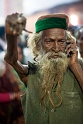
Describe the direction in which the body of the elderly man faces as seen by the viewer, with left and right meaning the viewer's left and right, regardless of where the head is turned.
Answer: facing the viewer

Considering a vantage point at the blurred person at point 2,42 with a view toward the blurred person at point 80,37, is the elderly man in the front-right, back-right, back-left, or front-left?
front-right

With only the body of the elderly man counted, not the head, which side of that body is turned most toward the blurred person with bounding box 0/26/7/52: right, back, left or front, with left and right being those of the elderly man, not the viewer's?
back

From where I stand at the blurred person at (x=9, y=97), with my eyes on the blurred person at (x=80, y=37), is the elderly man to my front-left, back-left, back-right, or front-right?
front-right

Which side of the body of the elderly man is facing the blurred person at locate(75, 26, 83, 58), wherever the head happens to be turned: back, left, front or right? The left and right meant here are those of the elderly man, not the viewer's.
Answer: back

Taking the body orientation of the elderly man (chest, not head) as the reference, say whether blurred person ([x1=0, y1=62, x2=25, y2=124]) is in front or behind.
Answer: behind

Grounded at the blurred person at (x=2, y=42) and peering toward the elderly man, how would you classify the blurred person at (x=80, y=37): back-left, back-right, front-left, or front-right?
front-left

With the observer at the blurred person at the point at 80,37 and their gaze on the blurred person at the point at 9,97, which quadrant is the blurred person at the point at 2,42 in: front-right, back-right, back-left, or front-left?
front-right
